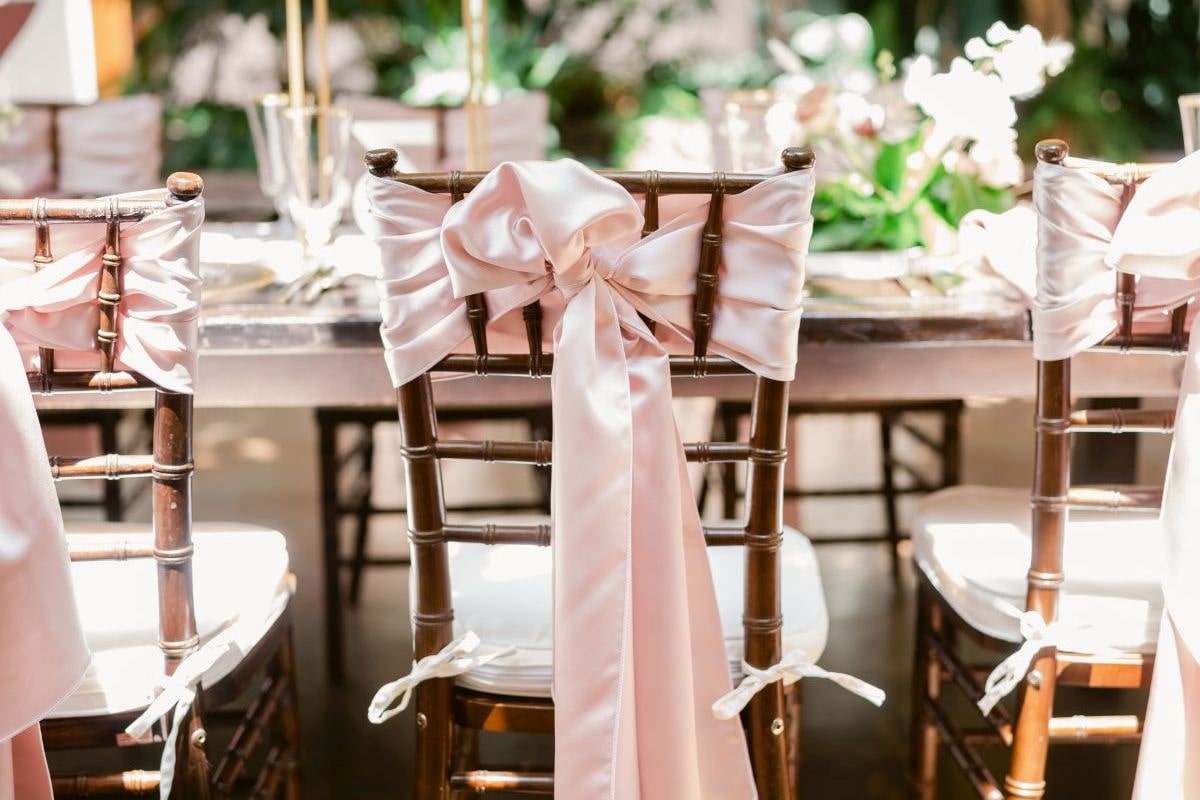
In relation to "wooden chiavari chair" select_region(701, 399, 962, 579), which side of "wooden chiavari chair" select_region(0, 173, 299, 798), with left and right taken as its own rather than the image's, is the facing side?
front

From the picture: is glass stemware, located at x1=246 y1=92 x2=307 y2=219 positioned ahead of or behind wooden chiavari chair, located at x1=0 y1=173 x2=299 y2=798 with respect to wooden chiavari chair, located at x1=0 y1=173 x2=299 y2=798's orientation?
ahead

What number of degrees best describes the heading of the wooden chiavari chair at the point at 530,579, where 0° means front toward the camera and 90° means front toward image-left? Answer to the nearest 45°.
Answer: approximately 180°

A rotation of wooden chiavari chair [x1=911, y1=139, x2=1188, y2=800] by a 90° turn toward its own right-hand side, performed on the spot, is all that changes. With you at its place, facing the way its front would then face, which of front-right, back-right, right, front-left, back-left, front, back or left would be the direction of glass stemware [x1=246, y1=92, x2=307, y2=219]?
back-left

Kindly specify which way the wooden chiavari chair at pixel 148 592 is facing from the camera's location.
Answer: facing away from the viewer and to the right of the viewer

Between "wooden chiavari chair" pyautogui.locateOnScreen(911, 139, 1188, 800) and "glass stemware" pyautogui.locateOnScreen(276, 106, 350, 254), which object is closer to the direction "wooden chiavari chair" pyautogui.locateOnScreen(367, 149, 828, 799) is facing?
the glass stemware

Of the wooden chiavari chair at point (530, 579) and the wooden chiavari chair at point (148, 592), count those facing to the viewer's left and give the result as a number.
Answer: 0

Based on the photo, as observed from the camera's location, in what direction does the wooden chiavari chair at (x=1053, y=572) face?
facing away from the viewer and to the left of the viewer

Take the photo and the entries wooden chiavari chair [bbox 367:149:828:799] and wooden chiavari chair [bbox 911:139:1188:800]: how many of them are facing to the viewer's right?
0

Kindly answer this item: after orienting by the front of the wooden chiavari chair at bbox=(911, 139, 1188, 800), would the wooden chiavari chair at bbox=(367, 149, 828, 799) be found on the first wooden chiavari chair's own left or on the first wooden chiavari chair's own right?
on the first wooden chiavari chair's own left

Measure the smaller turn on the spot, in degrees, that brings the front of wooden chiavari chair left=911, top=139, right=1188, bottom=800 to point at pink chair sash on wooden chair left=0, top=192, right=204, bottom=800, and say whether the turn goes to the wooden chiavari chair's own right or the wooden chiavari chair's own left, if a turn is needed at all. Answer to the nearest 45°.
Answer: approximately 90° to the wooden chiavari chair's own left
